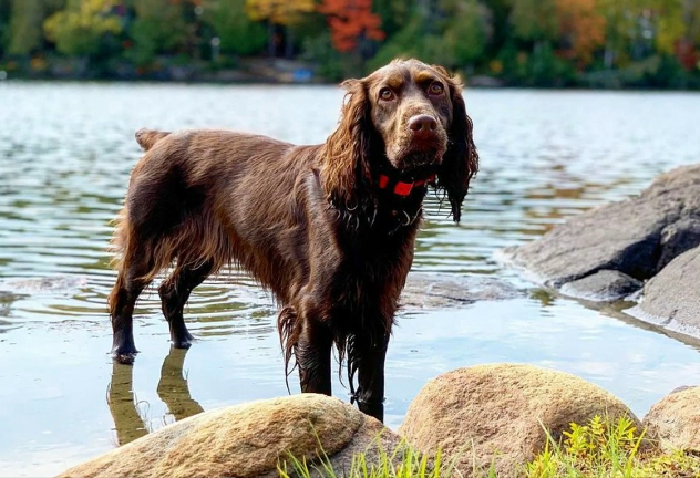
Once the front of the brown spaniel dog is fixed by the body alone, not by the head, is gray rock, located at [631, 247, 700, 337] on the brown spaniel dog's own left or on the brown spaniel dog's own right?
on the brown spaniel dog's own left

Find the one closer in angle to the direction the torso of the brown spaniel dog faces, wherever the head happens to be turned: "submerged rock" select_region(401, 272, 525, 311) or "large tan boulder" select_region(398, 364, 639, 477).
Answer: the large tan boulder

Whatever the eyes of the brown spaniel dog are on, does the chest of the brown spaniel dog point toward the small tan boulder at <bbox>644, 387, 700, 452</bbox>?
yes

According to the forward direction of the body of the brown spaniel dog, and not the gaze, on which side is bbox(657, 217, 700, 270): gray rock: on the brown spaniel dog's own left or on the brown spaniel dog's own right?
on the brown spaniel dog's own left

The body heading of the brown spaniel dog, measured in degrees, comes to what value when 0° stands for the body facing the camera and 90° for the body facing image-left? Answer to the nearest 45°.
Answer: approximately 315°

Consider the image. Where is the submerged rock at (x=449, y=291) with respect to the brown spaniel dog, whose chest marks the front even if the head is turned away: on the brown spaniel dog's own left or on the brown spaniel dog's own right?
on the brown spaniel dog's own left

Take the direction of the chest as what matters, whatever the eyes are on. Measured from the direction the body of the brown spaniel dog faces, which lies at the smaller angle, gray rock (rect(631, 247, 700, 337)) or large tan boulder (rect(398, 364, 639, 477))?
the large tan boulder

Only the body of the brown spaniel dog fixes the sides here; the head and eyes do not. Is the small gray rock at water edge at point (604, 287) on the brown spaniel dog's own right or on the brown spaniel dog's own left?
on the brown spaniel dog's own left

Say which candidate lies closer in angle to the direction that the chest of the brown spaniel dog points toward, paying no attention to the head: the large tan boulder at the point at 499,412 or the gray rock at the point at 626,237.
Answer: the large tan boulder

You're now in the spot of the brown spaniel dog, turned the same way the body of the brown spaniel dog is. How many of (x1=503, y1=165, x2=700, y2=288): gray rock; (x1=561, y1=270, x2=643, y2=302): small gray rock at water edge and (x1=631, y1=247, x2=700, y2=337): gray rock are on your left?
3
